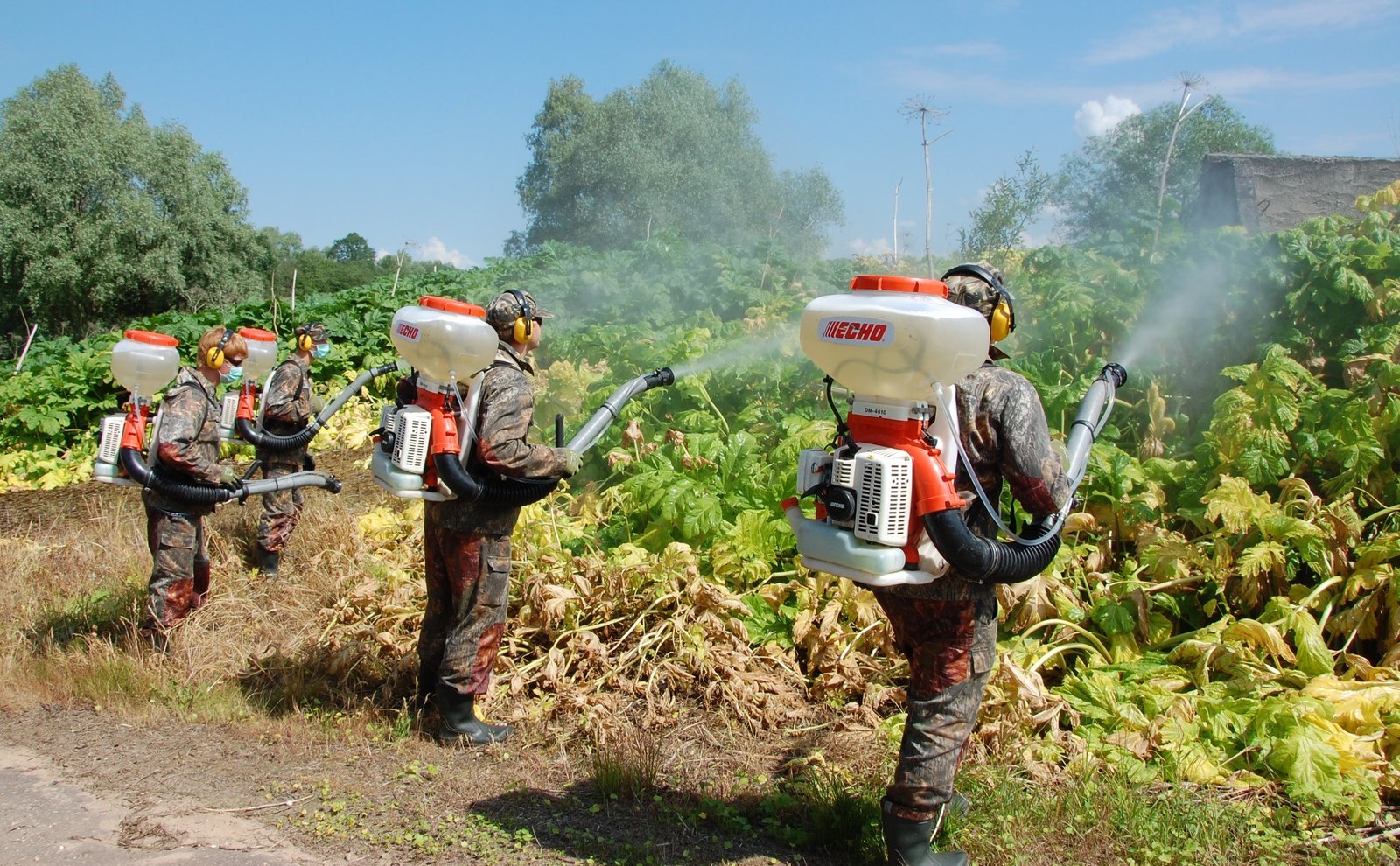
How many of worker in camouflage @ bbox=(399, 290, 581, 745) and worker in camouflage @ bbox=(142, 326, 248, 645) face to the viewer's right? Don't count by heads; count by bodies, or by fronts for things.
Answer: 2

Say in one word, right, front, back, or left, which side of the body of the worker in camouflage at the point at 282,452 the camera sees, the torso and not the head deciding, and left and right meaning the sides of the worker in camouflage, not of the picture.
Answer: right

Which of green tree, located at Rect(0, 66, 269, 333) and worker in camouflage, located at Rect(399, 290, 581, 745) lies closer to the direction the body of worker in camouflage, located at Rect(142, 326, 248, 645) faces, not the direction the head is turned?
the worker in camouflage

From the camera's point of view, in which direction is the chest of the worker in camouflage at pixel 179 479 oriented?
to the viewer's right

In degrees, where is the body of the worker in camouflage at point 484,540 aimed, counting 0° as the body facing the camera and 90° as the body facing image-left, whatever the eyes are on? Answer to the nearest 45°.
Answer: approximately 270°

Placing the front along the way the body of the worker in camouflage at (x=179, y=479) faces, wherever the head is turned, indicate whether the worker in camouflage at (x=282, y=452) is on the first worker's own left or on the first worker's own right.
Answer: on the first worker's own left

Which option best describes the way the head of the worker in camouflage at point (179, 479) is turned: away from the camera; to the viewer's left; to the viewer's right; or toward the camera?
to the viewer's right

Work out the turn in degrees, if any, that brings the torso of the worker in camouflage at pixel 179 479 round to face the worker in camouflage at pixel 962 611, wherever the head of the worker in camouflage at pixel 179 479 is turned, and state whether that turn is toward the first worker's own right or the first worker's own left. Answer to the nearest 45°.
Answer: approximately 45° to the first worker's own right

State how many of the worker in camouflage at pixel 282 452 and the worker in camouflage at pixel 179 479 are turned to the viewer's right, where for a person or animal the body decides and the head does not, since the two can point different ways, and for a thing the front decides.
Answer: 2

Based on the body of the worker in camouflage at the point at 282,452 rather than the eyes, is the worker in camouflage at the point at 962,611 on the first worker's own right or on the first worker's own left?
on the first worker's own right

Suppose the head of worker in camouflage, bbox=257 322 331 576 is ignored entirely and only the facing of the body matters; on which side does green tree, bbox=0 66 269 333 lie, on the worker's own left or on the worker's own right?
on the worker's own left

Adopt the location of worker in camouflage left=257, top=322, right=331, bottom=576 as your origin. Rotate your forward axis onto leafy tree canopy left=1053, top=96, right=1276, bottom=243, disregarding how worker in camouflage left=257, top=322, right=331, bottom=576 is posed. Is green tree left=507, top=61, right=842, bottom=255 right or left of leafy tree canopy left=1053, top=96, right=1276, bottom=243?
left
